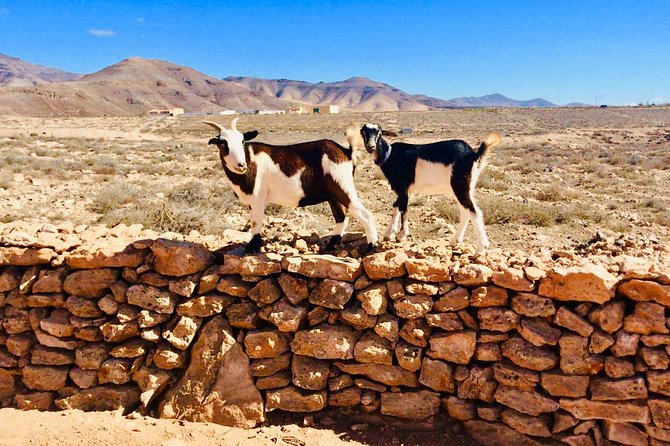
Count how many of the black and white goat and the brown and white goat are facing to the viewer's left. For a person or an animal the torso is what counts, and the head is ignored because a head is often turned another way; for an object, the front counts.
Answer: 2

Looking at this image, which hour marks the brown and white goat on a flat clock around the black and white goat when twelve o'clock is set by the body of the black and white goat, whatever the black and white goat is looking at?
The brown and white goat is roughly at 11 o'clock from the black and white goat.

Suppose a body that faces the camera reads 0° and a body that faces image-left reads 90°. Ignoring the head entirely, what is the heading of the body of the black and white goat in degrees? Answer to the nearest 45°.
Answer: approximately 90°

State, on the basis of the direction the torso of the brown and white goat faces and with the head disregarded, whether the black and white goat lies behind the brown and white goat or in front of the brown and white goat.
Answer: behind

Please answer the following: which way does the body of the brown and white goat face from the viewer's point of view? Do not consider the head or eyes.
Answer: to the viewer's left

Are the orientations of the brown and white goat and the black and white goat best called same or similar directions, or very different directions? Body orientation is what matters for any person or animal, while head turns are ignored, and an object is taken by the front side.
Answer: same or similar directions
